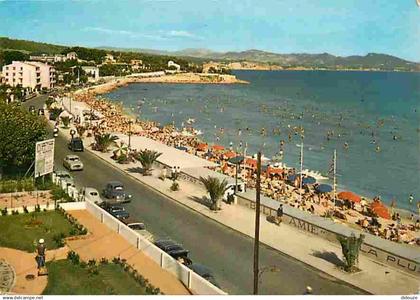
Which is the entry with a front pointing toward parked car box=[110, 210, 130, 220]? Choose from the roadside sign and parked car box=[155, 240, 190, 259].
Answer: the roadside sign

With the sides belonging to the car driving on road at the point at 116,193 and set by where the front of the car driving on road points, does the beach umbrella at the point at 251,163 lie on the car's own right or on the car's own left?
on the car's own left

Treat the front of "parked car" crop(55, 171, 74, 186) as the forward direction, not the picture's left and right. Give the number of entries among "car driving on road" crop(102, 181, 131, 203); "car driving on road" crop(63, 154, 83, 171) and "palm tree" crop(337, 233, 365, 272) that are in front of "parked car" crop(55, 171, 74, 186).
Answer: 2

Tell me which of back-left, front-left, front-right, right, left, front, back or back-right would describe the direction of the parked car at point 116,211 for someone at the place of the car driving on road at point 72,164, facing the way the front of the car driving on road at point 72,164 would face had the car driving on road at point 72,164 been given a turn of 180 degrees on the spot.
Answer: back-left

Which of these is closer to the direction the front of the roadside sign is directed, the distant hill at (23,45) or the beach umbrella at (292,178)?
the beach umbrella

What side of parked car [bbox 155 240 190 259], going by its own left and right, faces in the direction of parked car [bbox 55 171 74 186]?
back

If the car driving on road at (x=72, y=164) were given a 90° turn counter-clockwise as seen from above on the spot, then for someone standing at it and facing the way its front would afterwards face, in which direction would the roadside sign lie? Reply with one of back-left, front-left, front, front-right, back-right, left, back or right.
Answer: back-right

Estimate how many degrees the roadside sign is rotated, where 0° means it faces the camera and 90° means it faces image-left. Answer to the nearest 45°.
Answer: approximately 315°

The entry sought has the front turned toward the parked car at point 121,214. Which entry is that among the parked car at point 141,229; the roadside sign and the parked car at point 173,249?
the roadside sign

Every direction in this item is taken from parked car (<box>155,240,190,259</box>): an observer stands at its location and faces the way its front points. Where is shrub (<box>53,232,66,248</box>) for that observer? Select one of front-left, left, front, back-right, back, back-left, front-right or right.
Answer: back-right
